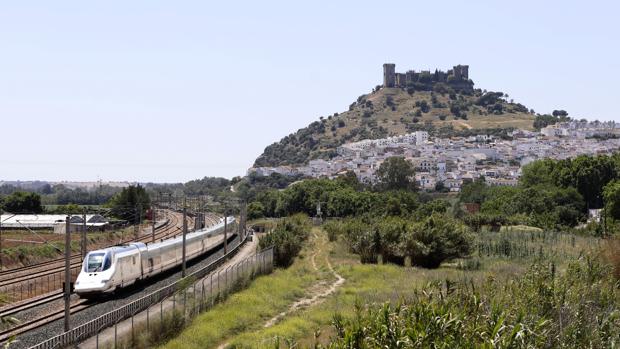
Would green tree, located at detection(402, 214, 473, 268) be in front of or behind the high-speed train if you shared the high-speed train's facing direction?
behind

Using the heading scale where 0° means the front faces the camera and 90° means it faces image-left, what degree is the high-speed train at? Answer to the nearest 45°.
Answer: approximately 45°

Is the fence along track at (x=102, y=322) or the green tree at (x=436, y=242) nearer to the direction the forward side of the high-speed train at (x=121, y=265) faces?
the fence along track
